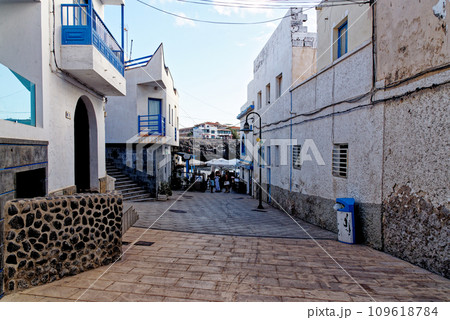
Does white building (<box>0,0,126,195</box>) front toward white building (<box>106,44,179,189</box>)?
no

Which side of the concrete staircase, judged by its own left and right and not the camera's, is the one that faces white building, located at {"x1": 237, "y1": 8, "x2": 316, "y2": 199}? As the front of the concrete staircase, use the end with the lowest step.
front

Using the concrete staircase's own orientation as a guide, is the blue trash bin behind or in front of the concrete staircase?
in front

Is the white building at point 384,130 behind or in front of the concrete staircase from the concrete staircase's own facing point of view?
in front

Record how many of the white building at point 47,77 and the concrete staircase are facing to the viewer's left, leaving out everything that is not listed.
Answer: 0

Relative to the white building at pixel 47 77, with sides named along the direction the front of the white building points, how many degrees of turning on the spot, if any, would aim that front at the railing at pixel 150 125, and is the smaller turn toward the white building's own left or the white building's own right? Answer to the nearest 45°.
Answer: approximately 90° to the white building's own left

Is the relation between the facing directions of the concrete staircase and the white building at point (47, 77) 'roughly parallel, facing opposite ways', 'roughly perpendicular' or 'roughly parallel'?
roughly parallel

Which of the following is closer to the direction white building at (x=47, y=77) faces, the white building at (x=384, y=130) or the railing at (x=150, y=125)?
the white building

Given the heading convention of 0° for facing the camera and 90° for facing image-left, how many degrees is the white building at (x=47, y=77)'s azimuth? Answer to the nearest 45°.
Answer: approximately 315°

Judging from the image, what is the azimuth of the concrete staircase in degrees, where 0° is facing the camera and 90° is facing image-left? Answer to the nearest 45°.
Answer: approximately 315°

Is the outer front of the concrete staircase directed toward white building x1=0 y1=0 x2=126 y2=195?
no

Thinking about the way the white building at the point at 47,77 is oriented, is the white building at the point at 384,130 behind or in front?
in front

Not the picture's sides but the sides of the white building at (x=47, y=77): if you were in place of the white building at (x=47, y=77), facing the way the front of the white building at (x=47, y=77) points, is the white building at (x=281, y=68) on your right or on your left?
on your left

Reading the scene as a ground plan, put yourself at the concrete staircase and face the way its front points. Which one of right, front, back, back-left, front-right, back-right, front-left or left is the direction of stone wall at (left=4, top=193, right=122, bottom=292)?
front-right

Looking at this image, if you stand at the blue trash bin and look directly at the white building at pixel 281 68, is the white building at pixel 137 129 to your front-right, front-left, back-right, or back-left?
front-left

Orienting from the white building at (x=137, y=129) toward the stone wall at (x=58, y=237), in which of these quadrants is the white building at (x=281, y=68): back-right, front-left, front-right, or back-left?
front-left
